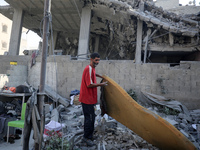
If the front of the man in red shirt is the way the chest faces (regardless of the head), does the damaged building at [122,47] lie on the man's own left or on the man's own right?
on the man's own left

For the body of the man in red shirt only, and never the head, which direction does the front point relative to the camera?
to the viewer's right
